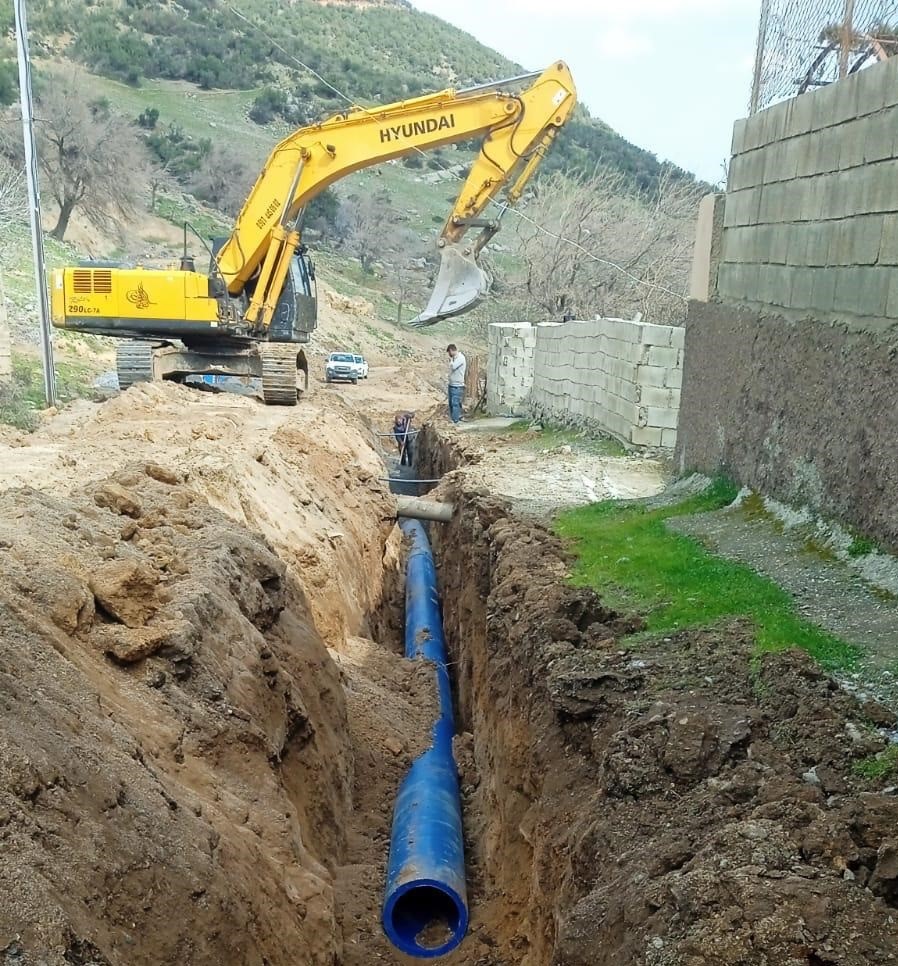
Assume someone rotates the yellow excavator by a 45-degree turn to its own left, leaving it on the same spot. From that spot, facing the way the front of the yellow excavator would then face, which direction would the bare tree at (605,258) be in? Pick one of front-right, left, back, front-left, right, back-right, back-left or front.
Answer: front

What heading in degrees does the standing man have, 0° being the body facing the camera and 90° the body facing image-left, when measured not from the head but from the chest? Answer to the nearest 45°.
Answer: approximately 90°

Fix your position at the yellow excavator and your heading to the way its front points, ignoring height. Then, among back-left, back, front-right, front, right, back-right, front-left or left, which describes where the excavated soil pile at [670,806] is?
right

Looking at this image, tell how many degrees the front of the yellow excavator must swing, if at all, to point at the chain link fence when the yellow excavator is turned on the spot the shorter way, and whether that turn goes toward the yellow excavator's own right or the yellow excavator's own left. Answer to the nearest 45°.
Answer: approximately 45° to the yellow excavator's own right

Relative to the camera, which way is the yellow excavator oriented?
to the viewer's right

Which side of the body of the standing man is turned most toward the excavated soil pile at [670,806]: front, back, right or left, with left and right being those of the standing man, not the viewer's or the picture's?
left

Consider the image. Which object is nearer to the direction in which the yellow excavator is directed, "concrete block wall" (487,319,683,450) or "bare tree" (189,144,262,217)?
the concrete block wall

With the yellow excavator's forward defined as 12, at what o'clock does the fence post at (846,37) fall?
The fence post is roughly at 2 o'clock from the yellow excavator.

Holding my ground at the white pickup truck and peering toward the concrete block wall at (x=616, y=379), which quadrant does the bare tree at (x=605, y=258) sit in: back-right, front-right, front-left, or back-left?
front-left

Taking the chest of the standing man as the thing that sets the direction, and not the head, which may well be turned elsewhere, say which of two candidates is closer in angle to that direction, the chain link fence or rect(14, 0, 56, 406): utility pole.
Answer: the utility pole

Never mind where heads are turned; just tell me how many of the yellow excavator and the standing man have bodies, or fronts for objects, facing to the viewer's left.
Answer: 1

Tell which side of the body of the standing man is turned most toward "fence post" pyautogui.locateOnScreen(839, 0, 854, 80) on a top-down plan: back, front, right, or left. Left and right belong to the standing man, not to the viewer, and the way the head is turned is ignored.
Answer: left

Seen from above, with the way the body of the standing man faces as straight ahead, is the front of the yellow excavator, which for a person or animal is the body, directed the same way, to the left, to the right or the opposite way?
the opposite way
